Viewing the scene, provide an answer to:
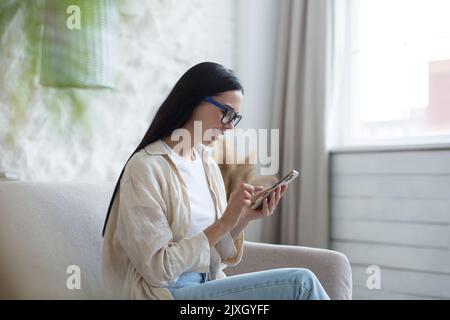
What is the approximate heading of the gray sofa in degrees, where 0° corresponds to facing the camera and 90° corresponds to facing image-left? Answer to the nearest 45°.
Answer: approximately 315°

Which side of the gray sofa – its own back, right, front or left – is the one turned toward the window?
left

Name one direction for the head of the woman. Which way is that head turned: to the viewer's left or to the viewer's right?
to the viewer's right

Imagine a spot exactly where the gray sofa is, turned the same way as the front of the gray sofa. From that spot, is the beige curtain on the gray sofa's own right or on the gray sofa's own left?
on the gray sofa's own left
